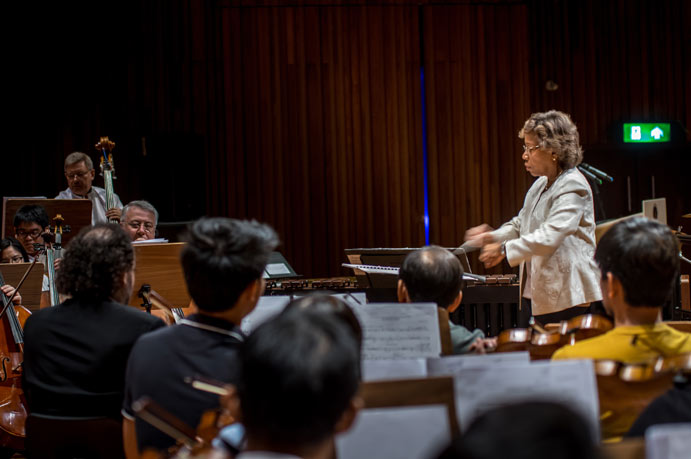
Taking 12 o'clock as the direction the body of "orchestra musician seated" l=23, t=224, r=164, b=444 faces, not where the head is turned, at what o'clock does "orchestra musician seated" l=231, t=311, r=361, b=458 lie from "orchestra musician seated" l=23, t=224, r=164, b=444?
"orchestra musician seated" l=231, t=311, r=361, b=458 is roughly at 4 o'clock from "orchestra musician seated" l=23, t=224, r=164, b=444.

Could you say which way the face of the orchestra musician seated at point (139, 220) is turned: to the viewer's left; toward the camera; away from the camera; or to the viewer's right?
toward the camera

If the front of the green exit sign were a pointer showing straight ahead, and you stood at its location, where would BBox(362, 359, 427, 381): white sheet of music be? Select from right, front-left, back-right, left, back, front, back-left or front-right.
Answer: front

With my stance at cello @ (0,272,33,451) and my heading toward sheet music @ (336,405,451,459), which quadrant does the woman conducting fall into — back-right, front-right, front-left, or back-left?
front-left

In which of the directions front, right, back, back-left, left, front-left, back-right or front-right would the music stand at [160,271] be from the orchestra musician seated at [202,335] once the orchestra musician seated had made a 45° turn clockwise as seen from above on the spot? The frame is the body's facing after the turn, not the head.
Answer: left

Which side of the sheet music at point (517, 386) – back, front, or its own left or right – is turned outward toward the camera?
front

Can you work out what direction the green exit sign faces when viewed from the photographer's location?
facing the viewer

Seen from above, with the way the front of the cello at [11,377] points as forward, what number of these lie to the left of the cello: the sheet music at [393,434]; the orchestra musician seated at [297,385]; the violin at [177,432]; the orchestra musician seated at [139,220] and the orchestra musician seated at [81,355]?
1

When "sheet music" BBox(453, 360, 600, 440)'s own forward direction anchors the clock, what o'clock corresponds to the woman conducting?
The woman conducting is roughly at 6 o'clock from the sheet music.

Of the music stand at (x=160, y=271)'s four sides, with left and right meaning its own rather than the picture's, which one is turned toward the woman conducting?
right

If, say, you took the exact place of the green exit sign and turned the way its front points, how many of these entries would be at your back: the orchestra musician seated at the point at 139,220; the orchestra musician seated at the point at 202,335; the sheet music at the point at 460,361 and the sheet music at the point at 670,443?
0

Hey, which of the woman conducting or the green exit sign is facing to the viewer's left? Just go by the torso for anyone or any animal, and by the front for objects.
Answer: the woman conducting

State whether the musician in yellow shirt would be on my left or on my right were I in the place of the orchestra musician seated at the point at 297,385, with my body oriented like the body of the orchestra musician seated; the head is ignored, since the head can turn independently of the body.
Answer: on my right

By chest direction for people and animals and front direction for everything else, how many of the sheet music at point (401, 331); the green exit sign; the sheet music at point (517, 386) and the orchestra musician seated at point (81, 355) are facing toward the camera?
3

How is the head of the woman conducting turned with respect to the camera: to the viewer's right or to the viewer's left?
to the viewer's left

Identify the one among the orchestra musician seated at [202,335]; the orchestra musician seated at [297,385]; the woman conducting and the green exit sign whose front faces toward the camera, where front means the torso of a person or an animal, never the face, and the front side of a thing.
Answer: the green exit sign

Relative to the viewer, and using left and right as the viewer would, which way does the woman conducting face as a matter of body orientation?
facing to the left of the viewer

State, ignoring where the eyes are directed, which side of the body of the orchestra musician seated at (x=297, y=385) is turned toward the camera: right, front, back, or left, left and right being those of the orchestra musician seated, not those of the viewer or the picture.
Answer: back

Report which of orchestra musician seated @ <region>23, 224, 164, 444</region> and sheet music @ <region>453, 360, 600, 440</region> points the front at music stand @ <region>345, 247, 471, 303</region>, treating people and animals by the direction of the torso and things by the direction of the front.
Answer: the orchestra musician seated

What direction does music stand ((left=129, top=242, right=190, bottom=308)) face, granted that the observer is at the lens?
facing away from the viewer

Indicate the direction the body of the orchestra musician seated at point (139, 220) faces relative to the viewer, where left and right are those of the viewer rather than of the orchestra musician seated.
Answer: facing the viewer and to the right of the viewer
